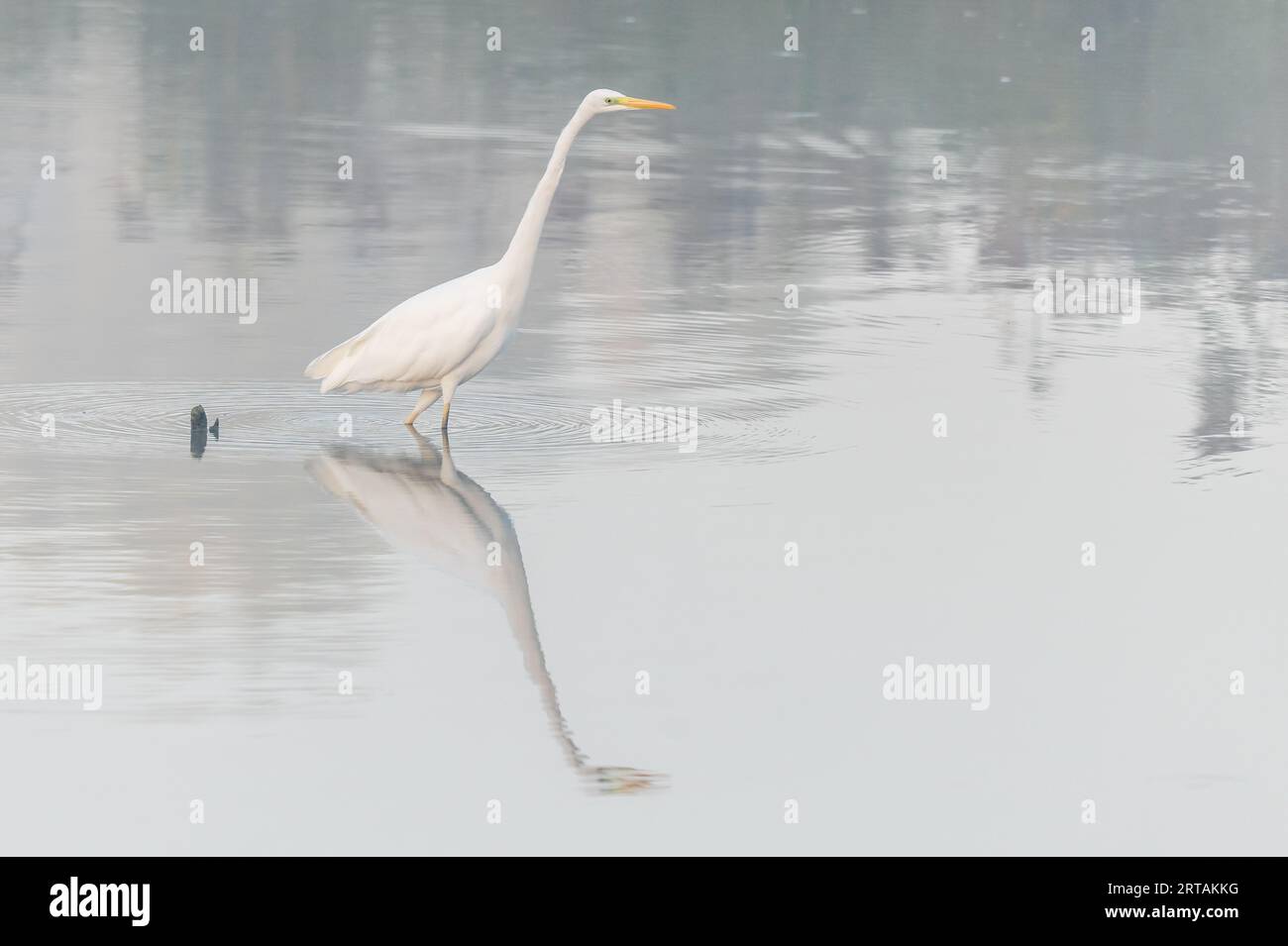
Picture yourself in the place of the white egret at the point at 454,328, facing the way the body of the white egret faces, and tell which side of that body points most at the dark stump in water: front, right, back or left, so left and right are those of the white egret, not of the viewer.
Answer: back

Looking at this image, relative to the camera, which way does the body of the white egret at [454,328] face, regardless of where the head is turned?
to the viewer's right
